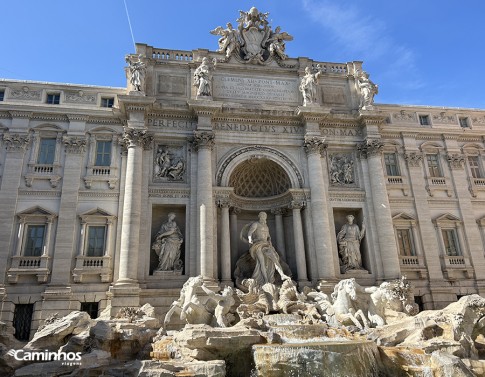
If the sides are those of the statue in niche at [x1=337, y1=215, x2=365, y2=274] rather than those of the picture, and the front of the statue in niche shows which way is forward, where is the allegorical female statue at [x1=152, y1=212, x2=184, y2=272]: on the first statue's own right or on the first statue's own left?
on the first statue's own right

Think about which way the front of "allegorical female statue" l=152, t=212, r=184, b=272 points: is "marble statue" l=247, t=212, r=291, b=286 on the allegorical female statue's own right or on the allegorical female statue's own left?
on the allegorical female statue's own left

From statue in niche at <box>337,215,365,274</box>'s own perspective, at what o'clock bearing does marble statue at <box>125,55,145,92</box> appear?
The marble statue is roughly at 2 o'clock from the statue in niche.

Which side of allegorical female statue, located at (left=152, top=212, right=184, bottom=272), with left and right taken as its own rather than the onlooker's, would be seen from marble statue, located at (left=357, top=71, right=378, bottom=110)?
left

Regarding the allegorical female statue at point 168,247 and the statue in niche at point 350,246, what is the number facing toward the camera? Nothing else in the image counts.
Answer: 2

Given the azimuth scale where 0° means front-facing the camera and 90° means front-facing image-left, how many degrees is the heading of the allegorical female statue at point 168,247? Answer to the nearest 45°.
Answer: approximately 0°
